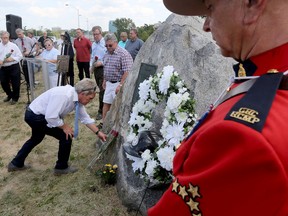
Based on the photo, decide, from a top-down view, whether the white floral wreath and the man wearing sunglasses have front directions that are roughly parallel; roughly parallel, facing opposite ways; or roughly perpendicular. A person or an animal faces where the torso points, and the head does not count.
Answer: roughly parallel

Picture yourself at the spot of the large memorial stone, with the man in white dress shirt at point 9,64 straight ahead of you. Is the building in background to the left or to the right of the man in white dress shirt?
right

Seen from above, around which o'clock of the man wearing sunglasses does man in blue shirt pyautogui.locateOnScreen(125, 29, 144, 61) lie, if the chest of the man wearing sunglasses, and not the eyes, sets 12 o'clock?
The man in blue shirt is roughly at 5 o'clock from the man wearing sunglasses.

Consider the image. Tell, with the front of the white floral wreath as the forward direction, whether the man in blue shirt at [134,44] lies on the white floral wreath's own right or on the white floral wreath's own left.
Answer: on the white floral wreath's own right

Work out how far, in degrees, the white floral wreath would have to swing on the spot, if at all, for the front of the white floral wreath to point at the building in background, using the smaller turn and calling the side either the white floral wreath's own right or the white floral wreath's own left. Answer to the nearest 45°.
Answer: approximately 135° to the white floral wreath's own right

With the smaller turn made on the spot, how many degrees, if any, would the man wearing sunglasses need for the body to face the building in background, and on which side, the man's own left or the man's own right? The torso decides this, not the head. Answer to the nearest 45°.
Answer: approximately 135° to the man's own right

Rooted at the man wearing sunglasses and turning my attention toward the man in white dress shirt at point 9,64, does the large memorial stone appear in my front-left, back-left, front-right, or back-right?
back-left

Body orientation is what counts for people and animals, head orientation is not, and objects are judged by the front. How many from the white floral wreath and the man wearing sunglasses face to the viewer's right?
0

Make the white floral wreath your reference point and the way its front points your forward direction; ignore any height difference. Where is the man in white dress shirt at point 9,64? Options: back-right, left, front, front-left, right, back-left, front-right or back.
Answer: right

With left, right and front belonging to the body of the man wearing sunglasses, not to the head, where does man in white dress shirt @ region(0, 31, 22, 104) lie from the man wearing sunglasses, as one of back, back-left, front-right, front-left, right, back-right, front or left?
right

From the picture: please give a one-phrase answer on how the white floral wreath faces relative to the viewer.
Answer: facing the viewer and to the left of the viewer
